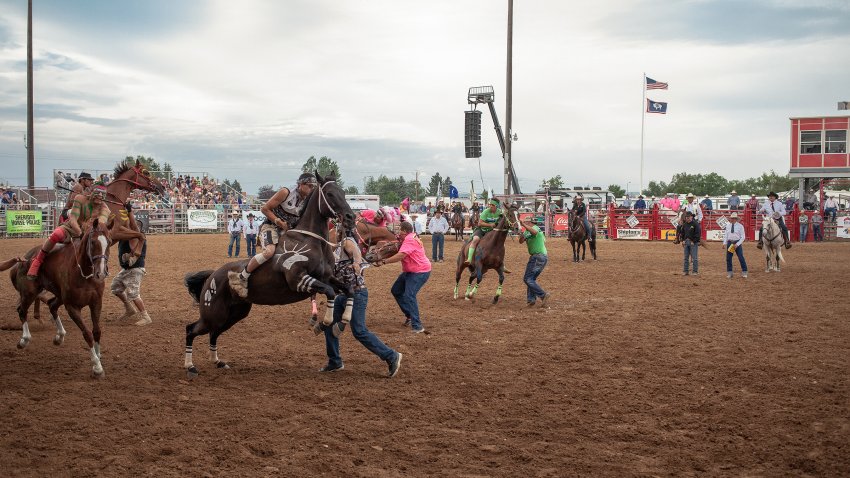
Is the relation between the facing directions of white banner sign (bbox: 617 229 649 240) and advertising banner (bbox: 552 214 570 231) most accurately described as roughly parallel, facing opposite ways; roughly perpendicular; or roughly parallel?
roughly parallel

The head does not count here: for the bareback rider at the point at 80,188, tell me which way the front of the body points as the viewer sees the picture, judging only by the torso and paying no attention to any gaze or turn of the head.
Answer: to the viewer's right

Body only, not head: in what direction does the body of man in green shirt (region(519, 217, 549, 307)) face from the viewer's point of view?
to the viewer's left

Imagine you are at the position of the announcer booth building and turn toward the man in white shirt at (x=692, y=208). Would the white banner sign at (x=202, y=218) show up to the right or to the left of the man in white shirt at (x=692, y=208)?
right

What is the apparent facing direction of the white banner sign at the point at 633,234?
toward the camera

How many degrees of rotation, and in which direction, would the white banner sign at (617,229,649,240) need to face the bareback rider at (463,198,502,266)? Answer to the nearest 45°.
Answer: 0° — it already faces them

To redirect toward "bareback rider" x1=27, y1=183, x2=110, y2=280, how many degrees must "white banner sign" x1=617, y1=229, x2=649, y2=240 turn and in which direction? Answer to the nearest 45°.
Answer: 0° — it already faces them

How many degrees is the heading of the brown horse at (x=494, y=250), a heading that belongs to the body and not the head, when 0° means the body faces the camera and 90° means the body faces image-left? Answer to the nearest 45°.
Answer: approximately 315°

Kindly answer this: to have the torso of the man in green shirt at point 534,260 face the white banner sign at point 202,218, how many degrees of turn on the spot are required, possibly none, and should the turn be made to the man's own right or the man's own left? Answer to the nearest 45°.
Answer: approximately 45° to the man's own right

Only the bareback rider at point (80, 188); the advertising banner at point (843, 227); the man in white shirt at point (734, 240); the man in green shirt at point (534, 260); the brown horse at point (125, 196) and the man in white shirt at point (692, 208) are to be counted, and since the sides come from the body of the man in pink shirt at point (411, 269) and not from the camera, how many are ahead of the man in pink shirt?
2

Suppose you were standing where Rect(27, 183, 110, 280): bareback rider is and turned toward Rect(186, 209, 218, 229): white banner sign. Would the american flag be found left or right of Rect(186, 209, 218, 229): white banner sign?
right

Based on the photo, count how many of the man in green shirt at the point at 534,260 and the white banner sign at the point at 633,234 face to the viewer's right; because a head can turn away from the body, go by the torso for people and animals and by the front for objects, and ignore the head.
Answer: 0

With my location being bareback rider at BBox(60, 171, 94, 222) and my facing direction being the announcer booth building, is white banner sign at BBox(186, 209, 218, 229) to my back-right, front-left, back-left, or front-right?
front-left

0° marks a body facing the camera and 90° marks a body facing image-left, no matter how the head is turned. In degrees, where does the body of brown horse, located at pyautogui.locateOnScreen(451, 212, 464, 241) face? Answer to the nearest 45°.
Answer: approximately 0°

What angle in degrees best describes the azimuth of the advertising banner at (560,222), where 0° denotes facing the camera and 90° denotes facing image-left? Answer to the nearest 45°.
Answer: approximately 0°

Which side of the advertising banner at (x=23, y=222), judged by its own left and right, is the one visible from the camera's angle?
front

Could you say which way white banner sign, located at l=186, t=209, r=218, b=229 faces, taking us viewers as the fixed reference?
facing the viewer
